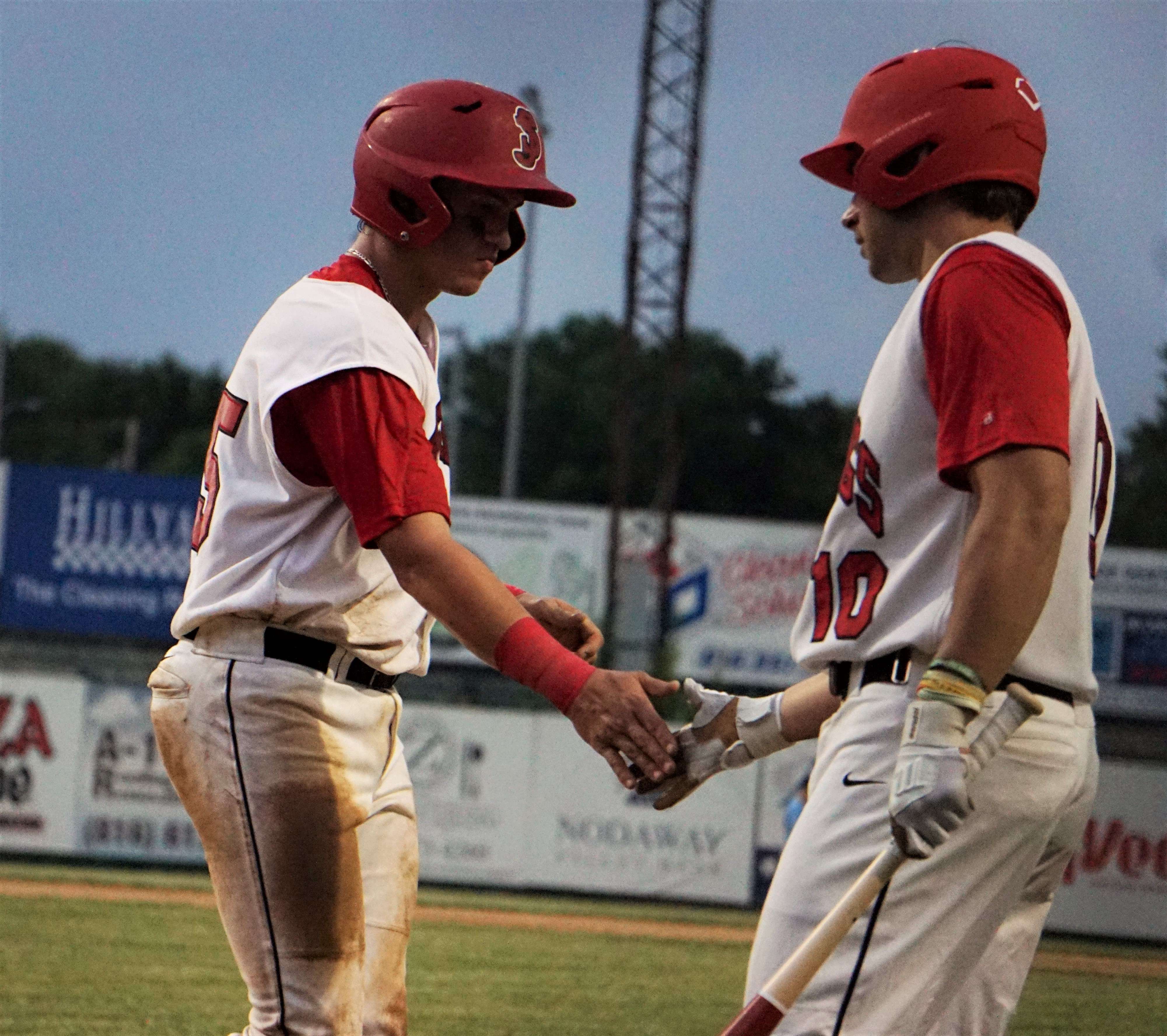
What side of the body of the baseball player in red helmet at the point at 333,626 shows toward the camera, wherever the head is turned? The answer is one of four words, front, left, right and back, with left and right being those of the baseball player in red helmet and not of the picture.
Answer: right

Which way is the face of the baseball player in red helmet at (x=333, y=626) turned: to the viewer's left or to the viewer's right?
to the viewer's right

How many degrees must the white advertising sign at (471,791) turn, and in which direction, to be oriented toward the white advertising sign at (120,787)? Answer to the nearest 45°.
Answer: approximately 90° to its right

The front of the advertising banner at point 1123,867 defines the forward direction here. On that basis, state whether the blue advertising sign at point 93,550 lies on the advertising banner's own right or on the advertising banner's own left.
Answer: on the advertising banner's own right

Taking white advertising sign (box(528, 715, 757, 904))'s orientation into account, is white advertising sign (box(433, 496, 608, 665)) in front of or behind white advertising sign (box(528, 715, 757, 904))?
behind

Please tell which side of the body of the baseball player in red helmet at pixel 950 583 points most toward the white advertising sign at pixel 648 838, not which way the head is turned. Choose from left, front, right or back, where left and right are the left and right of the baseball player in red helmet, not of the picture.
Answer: right

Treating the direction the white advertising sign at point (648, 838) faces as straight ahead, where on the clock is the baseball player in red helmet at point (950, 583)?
The baseball player in red helmet is roughly at 12 o'clock from the white advertising sign.

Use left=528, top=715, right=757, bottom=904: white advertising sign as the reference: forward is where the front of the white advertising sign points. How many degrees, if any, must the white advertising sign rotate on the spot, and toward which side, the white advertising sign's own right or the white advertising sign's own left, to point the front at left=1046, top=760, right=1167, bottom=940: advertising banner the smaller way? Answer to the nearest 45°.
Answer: approximately 90° to the white advertising sign's own left

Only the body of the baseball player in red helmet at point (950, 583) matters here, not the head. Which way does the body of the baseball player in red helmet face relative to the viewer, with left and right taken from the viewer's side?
facing to the left of the viewer

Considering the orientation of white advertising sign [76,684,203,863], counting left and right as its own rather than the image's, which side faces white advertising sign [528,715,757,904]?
left

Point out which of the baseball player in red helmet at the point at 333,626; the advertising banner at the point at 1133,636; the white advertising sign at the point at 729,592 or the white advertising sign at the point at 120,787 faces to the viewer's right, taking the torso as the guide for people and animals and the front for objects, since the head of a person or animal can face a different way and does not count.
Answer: the baseball player in red helmet
